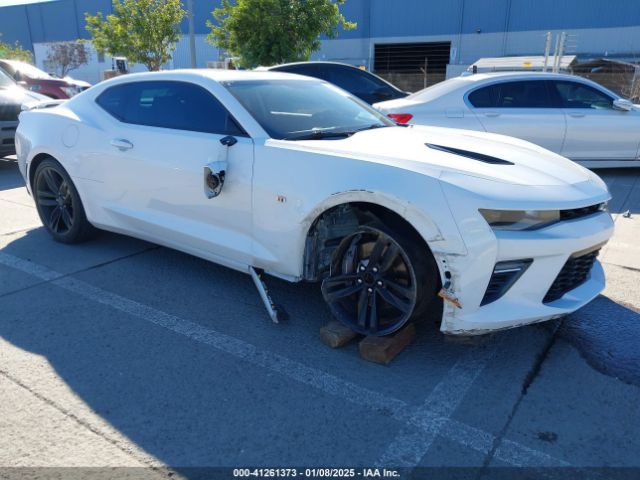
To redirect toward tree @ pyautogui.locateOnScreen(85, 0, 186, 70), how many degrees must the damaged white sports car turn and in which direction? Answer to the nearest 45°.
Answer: approximately 135° to its left

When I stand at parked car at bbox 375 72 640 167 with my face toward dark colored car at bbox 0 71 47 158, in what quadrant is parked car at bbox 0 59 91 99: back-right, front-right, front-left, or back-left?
front-right

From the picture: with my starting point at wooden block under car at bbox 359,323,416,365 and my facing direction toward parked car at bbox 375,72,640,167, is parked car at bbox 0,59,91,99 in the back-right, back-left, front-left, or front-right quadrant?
front-left

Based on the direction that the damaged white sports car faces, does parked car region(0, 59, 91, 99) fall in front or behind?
behind

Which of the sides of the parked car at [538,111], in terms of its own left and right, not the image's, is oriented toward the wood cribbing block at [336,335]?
right

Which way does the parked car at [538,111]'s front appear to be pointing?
to the viewer's right

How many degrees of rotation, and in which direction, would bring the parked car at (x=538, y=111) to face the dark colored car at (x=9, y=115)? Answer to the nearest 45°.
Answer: approximately 180°

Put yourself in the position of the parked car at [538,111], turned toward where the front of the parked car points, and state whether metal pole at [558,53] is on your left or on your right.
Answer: on your left

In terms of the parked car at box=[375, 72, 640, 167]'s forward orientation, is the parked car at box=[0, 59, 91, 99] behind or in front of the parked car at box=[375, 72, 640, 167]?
behind

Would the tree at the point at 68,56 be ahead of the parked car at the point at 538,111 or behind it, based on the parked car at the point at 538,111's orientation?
behind

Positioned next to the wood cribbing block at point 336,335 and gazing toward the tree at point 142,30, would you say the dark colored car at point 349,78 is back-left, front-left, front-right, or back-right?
front-right

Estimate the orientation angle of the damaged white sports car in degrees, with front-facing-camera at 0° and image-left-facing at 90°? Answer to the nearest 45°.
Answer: approximately 315°

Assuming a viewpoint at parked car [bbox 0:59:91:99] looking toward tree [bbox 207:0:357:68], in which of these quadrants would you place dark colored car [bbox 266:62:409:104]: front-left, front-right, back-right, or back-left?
front-right

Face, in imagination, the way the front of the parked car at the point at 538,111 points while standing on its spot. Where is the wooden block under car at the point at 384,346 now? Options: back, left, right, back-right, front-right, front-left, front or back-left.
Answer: right

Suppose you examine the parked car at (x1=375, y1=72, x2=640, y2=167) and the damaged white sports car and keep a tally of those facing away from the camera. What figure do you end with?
0
